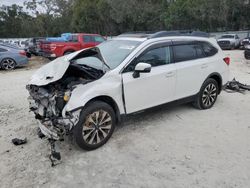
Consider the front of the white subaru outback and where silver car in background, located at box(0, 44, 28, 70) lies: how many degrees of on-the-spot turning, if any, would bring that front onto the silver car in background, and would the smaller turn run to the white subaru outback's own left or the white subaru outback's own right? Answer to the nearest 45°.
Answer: approximately 90° to the white subaru outback's own right

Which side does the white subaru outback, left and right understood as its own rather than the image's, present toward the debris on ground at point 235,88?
back

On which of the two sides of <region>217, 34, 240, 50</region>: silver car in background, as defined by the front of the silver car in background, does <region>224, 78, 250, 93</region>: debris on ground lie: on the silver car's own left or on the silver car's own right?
on the silver car's own left

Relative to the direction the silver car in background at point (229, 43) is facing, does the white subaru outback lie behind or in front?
in front

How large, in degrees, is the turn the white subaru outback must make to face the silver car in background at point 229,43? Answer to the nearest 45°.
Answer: approximately 180°

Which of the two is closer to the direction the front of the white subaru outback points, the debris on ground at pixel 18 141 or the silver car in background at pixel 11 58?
the debris on ground

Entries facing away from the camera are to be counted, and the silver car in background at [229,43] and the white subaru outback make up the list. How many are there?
0

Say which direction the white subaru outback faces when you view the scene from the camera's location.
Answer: facing the viewer and to the left of the viewer
